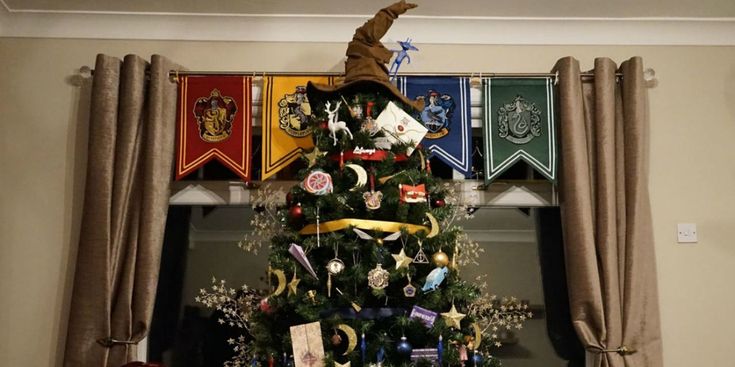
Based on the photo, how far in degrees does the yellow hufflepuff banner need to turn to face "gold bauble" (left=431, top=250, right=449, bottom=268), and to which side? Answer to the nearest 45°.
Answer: approximately 45° to its left

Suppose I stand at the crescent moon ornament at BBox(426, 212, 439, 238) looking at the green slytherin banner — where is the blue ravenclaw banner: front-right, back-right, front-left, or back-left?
front-left

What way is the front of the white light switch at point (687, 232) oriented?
toward the camera

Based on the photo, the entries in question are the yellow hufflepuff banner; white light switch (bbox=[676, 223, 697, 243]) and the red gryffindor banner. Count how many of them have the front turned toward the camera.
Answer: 3

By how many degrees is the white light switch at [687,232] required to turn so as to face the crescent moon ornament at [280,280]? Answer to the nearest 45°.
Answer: approximately 45° to its right

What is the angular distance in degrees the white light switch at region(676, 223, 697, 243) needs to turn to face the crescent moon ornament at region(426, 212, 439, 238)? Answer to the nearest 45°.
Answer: approximately 45° to its right

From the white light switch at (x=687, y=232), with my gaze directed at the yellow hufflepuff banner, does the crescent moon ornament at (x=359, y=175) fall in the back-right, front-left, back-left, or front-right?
front-left

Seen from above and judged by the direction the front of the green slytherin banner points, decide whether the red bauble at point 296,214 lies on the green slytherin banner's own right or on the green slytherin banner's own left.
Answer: on the green slytherin banner's own right

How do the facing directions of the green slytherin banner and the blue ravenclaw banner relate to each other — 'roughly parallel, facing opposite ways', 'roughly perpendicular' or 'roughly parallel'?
roughly parallel

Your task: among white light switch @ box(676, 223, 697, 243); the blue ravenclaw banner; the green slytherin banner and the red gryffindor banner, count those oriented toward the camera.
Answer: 4

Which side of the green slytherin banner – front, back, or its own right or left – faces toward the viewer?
front

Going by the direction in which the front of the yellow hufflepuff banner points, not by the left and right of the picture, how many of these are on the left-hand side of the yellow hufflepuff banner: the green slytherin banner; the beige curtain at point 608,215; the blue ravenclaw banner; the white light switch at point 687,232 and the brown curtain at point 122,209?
4

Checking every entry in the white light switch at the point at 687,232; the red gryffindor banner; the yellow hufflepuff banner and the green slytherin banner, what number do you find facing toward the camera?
4

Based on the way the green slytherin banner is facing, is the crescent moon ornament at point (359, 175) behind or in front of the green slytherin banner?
in front

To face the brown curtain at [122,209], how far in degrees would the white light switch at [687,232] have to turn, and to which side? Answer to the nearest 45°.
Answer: approximately 45° to its right

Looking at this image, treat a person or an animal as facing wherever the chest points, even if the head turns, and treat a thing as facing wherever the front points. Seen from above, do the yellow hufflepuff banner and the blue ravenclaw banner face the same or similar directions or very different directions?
same or similar directions

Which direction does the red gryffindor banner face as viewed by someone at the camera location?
facing the viewer
